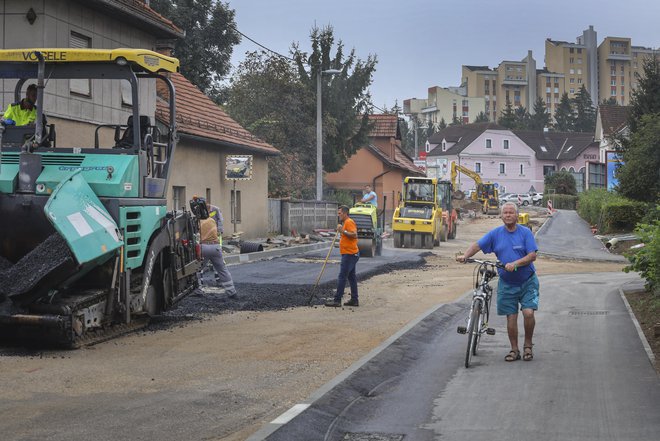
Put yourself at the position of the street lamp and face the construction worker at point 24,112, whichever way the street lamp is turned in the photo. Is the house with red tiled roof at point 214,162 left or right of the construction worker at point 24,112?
right

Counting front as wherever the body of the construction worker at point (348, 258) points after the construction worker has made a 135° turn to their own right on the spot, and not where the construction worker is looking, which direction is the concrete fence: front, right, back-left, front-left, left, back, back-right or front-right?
front-left

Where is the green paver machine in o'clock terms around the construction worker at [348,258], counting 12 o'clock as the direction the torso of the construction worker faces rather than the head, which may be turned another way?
The green paver machine is roughly at 10 o'clock from the construction worker.

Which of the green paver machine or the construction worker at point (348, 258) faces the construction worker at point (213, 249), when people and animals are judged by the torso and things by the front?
the construction worker at point (348, 258)

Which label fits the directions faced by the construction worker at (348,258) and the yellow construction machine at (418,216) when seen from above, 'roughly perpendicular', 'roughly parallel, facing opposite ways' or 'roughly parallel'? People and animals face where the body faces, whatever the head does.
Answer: roughly perpendicular

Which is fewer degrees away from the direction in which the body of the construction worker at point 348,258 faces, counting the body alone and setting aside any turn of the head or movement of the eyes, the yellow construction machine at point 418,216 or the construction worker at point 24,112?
the construction worker

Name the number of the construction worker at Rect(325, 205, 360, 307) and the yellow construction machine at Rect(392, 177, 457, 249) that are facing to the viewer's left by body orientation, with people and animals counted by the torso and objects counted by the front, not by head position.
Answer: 1

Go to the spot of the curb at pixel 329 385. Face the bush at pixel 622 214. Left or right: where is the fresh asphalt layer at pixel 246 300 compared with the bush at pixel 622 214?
left

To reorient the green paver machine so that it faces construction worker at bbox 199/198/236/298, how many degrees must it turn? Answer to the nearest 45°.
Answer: approximately 180°
